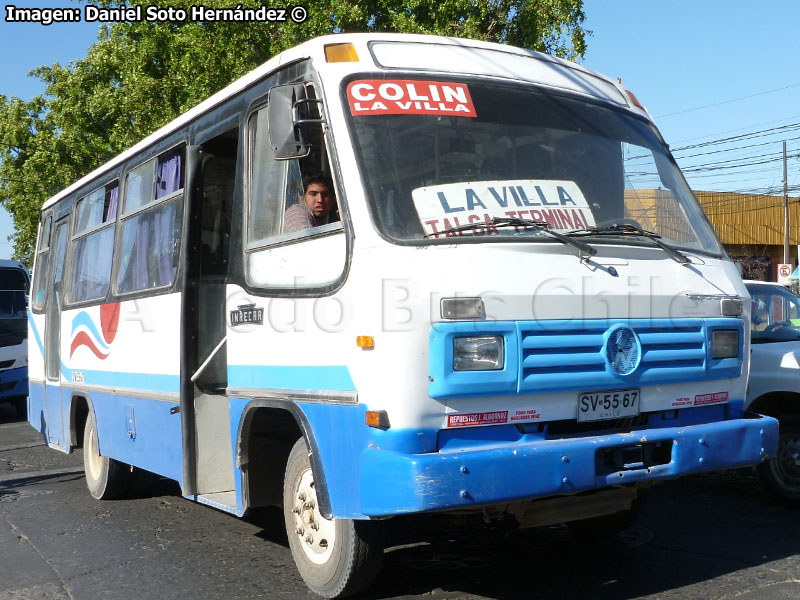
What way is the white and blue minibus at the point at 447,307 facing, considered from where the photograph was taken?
facing the viewer and to the right of the viewer

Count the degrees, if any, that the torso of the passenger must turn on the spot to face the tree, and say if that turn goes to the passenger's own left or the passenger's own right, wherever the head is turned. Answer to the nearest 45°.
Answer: approximately 135° to the passenger's own left

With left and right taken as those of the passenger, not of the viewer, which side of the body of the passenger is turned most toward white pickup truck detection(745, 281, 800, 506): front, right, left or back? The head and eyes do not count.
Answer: left

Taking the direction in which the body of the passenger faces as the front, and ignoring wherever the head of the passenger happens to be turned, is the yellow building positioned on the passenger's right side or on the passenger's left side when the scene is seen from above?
on the passenger's left side

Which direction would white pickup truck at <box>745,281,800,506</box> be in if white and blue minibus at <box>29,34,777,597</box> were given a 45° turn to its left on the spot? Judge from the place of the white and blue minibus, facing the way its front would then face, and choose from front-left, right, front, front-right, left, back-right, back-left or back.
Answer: front-left

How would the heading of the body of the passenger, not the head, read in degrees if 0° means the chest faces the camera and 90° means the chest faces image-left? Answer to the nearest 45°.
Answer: approximately 315°

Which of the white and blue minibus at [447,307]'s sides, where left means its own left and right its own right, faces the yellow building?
left

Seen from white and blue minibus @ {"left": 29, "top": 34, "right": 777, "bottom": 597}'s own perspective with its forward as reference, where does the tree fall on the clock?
The tree is roughly at 7 o'clock from the white and blue minibus.
